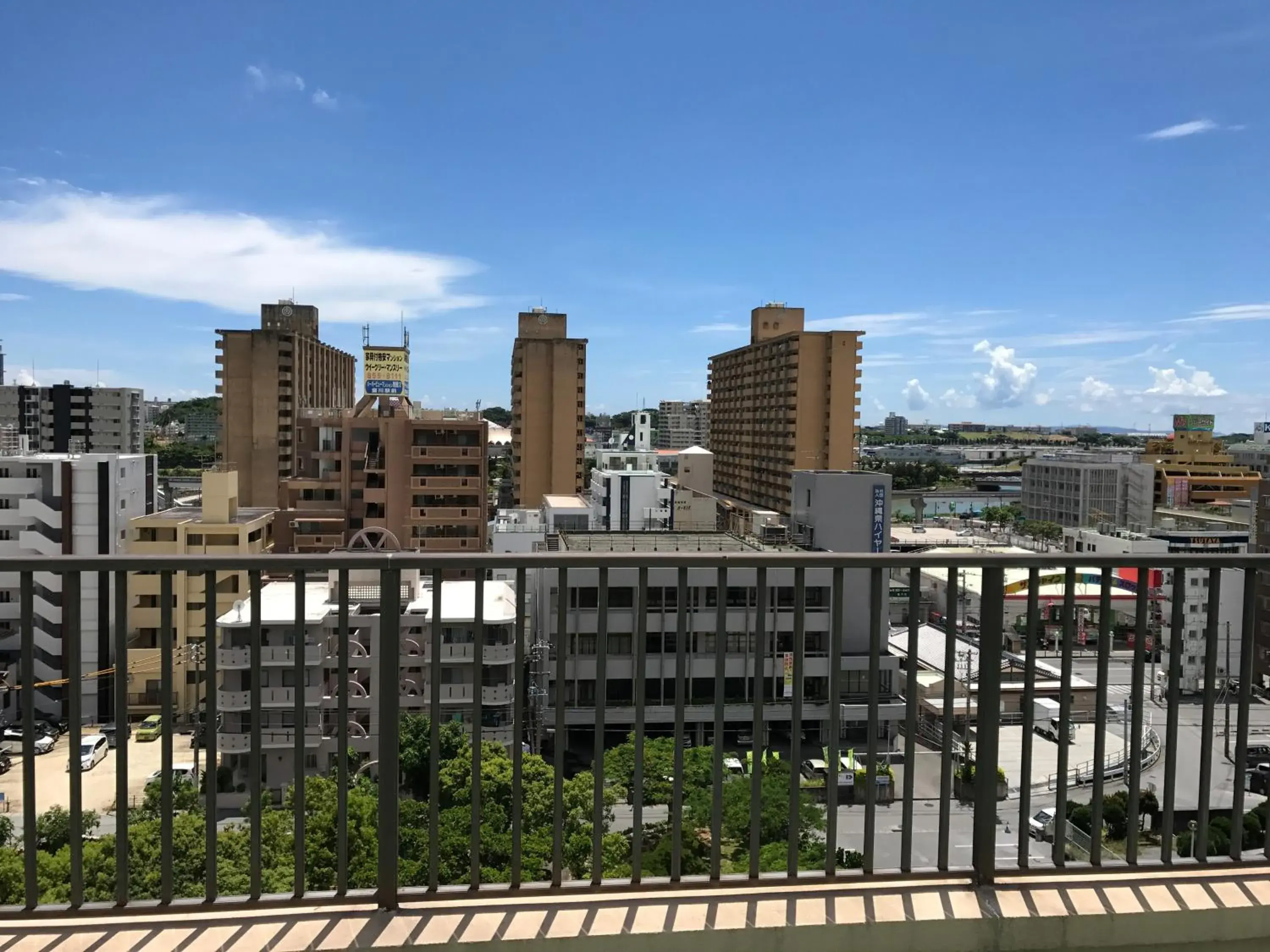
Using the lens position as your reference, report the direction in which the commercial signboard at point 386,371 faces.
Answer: facing the viewer

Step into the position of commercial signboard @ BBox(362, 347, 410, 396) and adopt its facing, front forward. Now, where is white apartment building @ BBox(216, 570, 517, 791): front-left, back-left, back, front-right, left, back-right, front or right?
front

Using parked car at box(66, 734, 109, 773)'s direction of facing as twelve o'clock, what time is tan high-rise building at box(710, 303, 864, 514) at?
The tan high-rise building is roughly at 6 o'clock from the parked car.

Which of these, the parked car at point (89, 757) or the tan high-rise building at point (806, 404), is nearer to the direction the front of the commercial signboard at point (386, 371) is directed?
the parked car

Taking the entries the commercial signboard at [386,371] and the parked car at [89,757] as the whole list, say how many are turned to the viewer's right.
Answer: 0

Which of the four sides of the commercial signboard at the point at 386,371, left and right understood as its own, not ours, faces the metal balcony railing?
front

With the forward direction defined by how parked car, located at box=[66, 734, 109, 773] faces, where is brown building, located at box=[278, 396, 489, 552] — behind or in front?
behind

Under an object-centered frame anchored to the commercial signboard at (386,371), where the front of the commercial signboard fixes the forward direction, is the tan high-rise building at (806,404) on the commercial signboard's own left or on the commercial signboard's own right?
on the commercial signboard's own left
